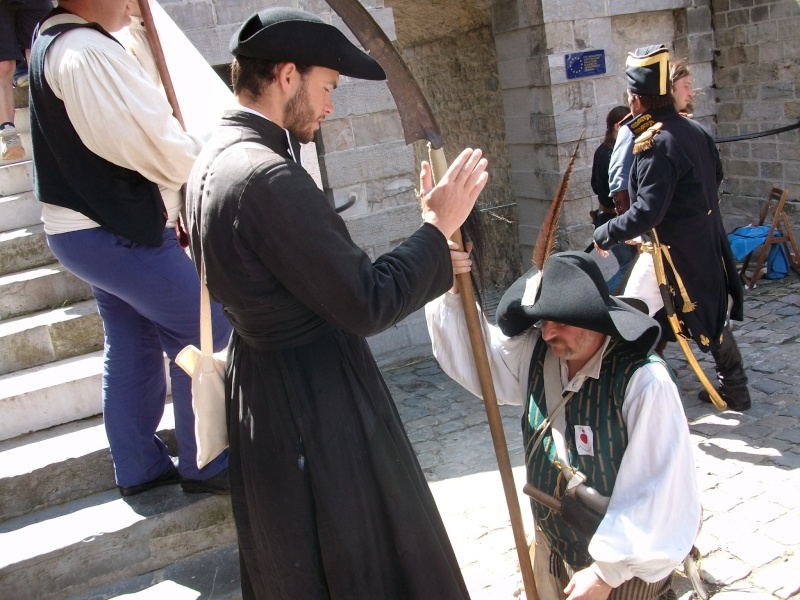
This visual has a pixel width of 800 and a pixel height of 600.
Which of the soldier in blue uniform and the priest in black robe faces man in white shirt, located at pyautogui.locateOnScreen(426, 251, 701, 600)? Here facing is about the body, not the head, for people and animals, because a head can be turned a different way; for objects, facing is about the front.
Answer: the priest in black robe

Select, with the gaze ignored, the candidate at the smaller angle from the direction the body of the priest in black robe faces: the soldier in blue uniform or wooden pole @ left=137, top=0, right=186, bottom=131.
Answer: the soldier in blue uniform

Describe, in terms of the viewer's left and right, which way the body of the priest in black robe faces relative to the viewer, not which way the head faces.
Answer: facing to the right of the viewer

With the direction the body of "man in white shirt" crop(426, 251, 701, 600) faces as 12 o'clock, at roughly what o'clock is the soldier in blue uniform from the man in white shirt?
The soldier in blue uniform is roughly at 5 o'clock from the man in white shirt.

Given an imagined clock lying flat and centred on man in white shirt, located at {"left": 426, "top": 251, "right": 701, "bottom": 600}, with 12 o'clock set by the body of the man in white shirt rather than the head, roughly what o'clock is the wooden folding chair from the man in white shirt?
The wooden folding chair is roughly at 5 o'clock from the man in white shirt.

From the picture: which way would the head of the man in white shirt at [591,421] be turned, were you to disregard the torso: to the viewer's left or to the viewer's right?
to the viewer's left

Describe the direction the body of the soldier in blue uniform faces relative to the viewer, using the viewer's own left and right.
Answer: facing away from the viewer and to the left of the viewer

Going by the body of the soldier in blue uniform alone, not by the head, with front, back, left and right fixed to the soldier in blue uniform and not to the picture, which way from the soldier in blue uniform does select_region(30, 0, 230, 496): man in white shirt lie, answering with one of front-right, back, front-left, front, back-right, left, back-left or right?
left

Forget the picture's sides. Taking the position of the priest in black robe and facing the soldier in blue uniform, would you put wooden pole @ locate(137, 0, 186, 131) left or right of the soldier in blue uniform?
left

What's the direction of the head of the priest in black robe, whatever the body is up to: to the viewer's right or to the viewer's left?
to the viewer's right

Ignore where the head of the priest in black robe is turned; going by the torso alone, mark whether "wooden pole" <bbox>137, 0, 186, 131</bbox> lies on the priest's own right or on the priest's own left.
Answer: on the priest's own left

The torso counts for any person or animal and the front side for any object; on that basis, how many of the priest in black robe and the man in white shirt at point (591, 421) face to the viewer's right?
1

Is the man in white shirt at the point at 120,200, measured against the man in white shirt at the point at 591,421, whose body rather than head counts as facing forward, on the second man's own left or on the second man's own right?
on the second man's own right
